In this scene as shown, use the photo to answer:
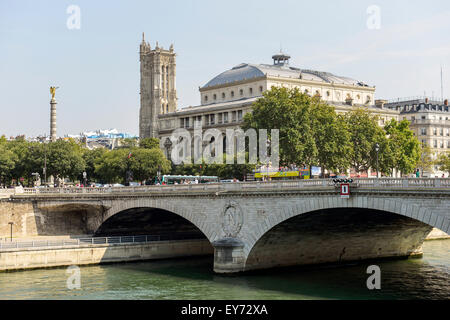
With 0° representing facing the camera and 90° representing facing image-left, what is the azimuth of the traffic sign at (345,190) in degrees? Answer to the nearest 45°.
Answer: approximately 0°
